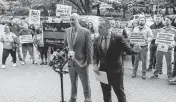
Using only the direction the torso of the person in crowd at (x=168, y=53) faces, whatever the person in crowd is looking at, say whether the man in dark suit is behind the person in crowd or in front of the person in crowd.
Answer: in front

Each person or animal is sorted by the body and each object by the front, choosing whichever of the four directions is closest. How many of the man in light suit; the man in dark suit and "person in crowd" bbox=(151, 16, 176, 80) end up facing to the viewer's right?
0

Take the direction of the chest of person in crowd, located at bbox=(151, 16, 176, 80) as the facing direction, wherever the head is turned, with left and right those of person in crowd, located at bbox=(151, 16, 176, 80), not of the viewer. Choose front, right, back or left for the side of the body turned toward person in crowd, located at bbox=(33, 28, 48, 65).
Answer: right

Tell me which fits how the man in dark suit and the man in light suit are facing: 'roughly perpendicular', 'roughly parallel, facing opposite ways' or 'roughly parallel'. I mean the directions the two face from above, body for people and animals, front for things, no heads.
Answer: roughly parallel

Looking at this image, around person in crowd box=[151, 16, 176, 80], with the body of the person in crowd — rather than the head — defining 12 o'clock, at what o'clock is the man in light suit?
The man in light suit is roughly at 1 o'clock from the person in crowd.

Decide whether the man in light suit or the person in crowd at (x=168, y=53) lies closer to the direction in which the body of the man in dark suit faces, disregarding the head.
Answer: the man in light suit

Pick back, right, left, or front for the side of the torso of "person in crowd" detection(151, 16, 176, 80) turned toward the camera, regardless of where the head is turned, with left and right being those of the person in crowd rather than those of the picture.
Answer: front

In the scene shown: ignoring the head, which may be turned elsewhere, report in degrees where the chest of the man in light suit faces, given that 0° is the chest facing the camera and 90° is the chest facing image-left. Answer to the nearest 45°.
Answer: approximately 45°

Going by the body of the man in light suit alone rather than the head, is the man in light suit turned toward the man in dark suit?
no

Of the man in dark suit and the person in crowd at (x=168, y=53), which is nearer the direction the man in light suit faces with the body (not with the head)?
the man in dark suit

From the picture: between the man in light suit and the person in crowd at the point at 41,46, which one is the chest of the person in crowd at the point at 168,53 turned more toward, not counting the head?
the man in light suit

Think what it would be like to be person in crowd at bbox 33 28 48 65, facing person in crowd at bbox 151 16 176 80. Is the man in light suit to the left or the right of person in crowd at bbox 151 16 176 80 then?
right

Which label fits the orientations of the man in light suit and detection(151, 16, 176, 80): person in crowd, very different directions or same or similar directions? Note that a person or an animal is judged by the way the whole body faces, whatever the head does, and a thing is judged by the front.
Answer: same or similar directions

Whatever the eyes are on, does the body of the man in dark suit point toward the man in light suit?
no
